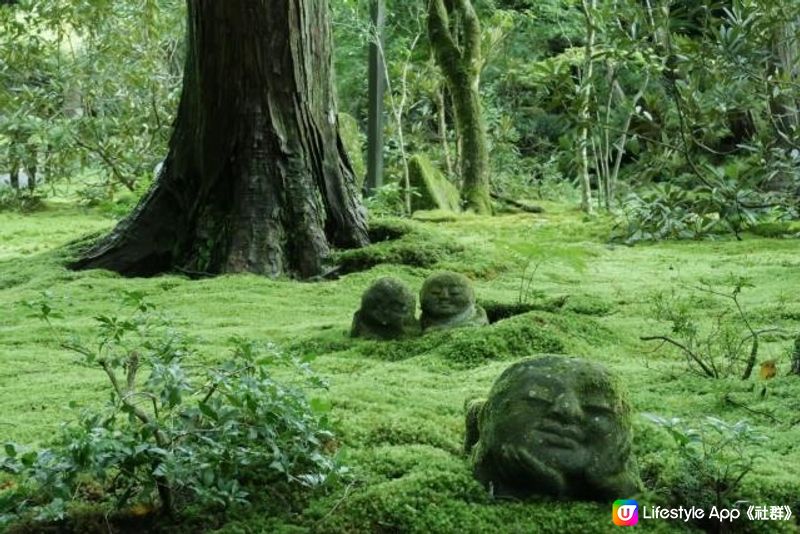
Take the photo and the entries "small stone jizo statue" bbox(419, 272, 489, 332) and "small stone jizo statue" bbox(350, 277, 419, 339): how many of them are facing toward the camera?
2

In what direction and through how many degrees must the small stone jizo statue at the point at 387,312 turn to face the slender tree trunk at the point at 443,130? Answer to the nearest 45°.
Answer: approximately 180°

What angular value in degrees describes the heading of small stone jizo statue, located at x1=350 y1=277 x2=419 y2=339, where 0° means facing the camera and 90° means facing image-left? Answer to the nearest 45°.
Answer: approximately 0°

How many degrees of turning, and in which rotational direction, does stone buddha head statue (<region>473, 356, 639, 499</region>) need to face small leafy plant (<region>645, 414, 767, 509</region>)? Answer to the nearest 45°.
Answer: approximately 90° to its left

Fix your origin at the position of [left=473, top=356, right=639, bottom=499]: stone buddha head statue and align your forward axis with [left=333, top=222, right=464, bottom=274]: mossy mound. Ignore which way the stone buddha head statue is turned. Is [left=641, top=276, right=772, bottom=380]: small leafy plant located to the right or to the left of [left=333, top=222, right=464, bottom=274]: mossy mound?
right

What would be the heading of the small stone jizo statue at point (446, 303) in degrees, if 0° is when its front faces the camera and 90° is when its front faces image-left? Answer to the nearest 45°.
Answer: approximately 0°

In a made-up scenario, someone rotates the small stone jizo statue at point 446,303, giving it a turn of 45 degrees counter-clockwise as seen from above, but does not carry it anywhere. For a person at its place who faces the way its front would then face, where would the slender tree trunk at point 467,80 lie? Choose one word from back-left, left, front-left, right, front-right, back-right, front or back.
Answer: back-left

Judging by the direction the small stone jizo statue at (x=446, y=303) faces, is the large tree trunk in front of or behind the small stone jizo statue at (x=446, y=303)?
behind

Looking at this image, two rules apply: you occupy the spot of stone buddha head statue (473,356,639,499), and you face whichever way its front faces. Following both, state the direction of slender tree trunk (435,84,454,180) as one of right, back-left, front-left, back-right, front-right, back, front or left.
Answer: back

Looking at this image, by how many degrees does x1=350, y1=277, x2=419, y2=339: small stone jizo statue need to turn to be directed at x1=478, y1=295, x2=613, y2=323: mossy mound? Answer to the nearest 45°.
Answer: approximately 135° to its left

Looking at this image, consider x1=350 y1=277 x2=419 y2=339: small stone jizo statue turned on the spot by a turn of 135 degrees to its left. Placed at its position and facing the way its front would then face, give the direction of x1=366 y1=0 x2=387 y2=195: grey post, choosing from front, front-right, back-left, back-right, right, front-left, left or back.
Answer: front-left

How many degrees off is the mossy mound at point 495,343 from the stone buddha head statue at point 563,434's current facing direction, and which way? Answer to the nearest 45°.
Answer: approximately 180°

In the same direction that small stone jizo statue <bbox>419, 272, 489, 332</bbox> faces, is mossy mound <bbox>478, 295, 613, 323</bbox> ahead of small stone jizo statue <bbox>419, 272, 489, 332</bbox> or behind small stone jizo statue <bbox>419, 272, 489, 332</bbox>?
behind

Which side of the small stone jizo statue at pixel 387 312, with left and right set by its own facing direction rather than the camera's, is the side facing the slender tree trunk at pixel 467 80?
back

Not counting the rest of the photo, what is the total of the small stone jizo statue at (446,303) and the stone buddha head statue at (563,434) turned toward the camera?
2
